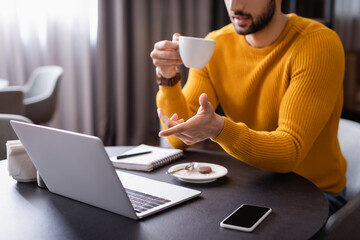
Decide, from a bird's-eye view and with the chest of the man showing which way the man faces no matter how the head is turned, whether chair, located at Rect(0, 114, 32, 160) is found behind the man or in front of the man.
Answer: in front

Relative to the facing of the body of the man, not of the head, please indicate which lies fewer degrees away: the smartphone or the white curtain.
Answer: the smartphone

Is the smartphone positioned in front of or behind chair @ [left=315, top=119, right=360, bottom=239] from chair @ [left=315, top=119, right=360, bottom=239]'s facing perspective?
in front

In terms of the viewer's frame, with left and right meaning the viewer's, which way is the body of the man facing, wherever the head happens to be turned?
facing the viewer and to the left of the viewer

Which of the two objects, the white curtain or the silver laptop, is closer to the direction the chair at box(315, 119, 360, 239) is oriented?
the silver laptop

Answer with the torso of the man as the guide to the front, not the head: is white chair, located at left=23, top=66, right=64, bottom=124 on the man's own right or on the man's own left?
on the man's own right

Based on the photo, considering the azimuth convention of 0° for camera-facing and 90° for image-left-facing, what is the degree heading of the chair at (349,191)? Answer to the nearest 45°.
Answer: approximately 45°

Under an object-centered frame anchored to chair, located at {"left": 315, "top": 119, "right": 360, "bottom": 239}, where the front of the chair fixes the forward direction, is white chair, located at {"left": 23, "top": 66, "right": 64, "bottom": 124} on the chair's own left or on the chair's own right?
on the chair's own right

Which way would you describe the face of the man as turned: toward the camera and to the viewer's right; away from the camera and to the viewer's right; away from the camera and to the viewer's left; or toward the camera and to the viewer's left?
toward the camera and to the viewer's left

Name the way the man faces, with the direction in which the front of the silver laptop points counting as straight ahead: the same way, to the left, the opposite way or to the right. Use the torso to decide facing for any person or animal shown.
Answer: the opposite way

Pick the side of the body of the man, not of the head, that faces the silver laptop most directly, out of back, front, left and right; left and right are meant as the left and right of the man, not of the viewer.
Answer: front

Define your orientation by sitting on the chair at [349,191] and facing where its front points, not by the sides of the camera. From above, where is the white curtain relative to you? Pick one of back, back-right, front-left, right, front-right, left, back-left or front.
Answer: right
